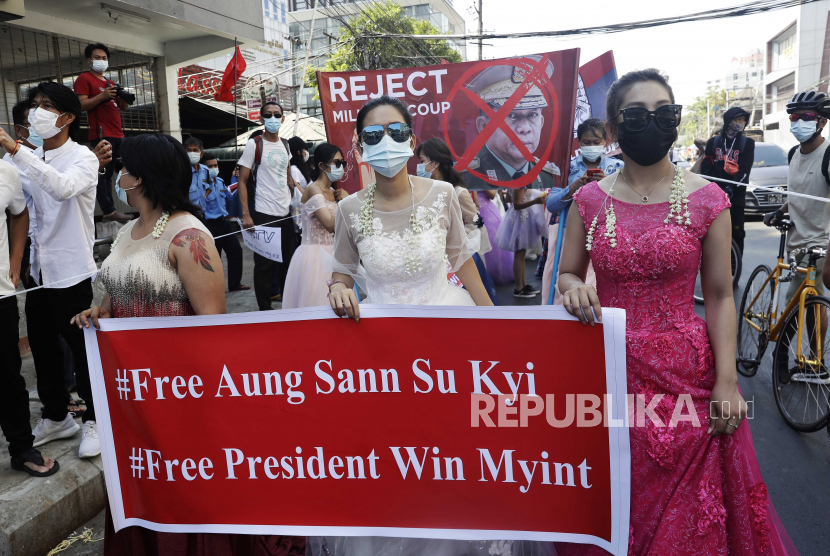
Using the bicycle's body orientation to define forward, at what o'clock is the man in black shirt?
The man in black shirt is roughly at 7 o'clock from the bicycle.

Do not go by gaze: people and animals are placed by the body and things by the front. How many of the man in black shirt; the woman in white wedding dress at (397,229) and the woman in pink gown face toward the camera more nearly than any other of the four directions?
3

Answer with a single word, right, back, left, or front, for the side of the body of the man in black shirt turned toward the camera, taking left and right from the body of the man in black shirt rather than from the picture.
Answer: front

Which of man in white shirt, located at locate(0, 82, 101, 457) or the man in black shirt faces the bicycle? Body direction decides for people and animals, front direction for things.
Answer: the man in black shirt

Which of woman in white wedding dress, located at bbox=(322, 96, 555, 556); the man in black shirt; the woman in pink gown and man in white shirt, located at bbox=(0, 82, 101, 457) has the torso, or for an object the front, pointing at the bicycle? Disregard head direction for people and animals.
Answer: the man in black shirt

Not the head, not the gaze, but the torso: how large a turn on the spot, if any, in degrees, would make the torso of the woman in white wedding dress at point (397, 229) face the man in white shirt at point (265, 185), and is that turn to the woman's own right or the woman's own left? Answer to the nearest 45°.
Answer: approximately 180°

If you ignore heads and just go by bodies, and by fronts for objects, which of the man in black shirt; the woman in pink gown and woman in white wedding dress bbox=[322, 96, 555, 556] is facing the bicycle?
the man in black shirt

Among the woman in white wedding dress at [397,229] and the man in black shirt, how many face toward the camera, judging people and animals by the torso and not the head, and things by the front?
2

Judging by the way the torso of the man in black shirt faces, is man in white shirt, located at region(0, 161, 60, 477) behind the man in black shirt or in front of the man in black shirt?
in front

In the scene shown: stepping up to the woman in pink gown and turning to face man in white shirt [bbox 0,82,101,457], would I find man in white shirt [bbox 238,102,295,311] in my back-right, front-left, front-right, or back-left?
front-right

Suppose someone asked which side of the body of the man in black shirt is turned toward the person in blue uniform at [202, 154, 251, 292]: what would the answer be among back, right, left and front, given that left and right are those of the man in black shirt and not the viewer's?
right

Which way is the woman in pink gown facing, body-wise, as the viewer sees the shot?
toward the camera

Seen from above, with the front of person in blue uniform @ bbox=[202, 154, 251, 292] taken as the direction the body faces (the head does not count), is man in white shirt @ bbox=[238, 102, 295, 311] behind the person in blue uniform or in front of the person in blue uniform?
in front

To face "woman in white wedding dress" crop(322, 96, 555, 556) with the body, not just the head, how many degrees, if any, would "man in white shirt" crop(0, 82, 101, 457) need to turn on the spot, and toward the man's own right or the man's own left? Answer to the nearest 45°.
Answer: approximately 90° to the man's own left
